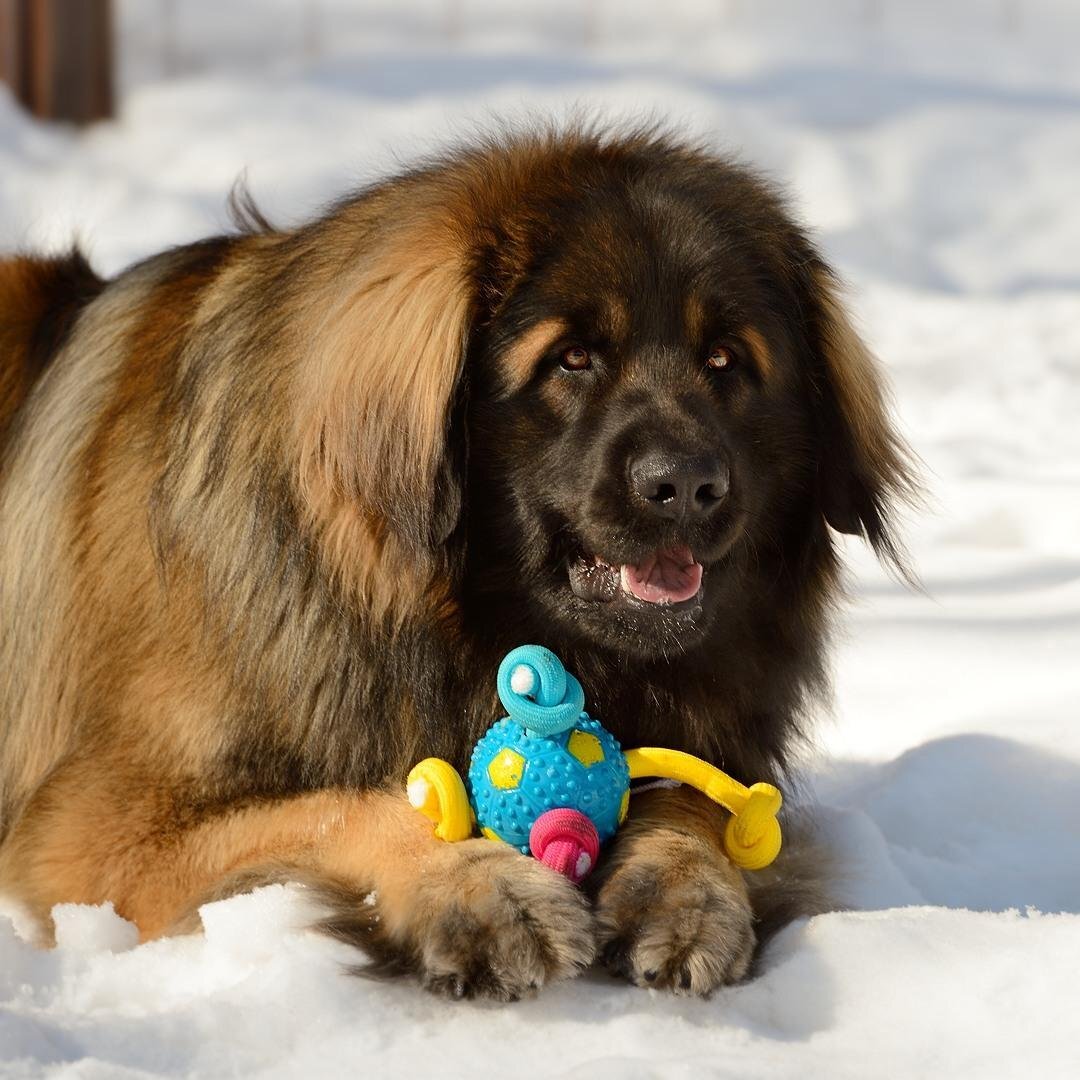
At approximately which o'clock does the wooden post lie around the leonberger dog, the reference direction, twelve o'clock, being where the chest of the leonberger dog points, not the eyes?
The wooden post is roughly at 7 o'clock from the leonberger dog.

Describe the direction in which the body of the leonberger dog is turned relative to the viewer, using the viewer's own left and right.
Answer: facing the viewer and to the right of the viewer
